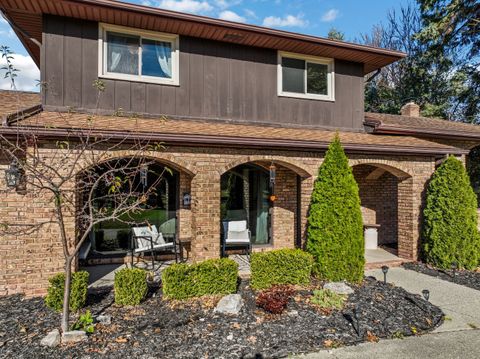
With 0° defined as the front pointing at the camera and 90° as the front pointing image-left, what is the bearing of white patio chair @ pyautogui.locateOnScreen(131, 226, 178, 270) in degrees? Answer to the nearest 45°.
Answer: approximately 315°

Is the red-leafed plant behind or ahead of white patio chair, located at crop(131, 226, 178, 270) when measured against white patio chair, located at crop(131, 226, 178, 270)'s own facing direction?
ahead

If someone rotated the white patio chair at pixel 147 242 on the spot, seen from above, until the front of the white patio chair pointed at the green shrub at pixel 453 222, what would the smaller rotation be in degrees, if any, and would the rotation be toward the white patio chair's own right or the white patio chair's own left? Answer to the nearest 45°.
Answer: approximately 45° to the white patio chair's own left

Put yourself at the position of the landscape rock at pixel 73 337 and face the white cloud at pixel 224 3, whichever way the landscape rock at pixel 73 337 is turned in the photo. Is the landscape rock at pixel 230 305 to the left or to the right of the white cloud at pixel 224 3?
right

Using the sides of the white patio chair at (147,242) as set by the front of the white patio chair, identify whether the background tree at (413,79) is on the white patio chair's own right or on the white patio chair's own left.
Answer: on the white patio chair's own left

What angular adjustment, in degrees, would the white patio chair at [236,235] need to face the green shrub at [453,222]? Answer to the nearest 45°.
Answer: approximately 90° to its left

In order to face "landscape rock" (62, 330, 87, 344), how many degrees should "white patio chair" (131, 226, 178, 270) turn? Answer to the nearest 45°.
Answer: approximately 45° to its right
